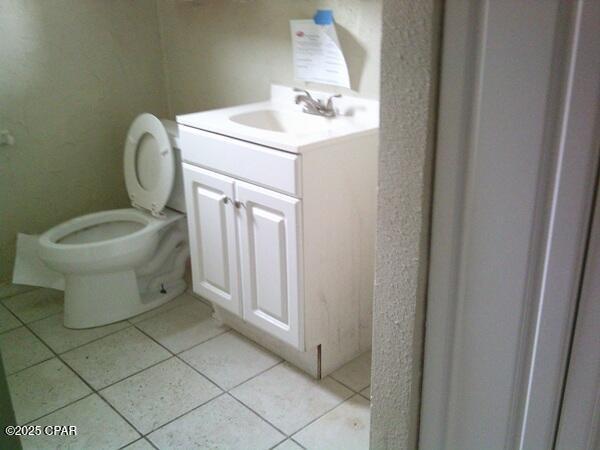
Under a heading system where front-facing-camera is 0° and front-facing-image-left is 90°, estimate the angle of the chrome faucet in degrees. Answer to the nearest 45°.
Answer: approximately 45°

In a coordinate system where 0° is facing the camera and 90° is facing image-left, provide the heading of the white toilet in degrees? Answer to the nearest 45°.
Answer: approximately 45°

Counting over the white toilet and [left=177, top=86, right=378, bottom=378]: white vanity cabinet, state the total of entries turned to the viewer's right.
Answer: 0

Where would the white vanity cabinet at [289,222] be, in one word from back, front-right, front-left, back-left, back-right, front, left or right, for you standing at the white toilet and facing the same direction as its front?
left
